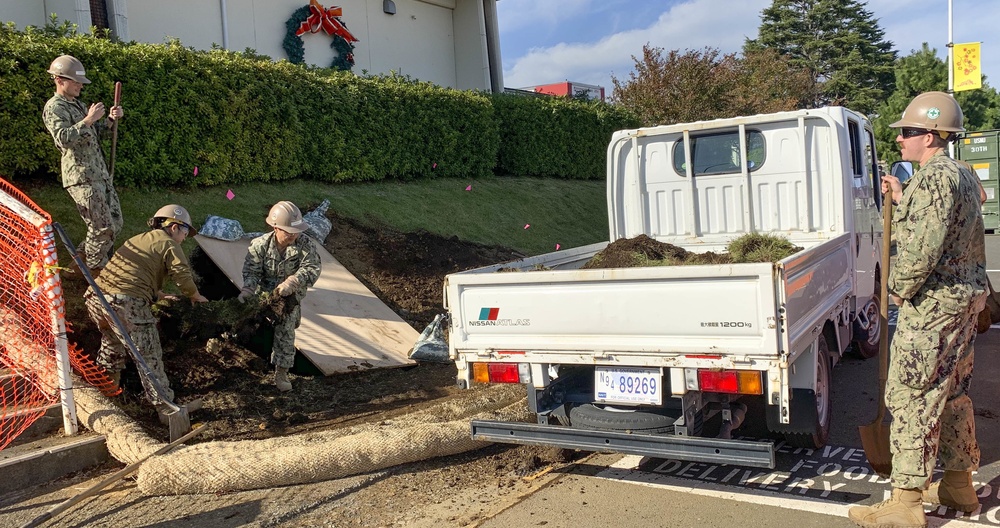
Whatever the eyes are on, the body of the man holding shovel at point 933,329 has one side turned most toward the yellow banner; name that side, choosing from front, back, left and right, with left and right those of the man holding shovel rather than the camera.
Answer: right

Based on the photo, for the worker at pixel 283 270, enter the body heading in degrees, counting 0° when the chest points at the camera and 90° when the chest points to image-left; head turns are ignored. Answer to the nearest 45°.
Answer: approximately 0°

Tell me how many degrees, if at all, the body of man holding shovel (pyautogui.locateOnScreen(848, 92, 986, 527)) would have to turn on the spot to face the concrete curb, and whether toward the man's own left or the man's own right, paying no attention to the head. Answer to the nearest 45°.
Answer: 0° — they already face it

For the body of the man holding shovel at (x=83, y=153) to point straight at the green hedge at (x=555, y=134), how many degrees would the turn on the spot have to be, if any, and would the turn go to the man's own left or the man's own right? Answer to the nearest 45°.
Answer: approximately 45° to the man's own left

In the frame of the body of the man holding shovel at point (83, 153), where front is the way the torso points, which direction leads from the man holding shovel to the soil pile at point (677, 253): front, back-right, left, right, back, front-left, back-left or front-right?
front-right

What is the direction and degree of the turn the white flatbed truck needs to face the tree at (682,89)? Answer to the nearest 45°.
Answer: approximately 45° to its left

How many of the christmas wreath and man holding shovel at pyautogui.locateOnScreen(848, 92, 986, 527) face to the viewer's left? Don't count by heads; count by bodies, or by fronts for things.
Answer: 1

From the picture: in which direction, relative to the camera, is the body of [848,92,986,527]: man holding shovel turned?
to the viewer's left

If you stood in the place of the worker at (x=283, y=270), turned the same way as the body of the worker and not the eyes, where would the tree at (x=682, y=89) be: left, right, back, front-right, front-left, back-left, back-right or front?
back-left

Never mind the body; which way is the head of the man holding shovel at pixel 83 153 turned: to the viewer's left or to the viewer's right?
to the viewer's right
